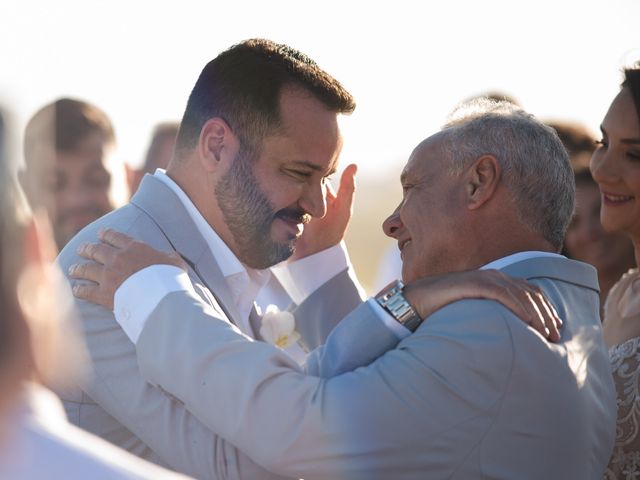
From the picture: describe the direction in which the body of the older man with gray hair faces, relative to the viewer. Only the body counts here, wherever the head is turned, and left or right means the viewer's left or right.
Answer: facing away from the viewer and to the left of the viewer

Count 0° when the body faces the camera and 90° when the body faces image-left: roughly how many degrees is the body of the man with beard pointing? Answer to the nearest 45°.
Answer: approximately 315°

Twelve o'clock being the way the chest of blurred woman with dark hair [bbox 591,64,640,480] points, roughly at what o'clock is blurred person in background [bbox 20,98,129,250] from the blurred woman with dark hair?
The blurred person in background is roughly at 2 o'clock from the blurred woman with dark hair.

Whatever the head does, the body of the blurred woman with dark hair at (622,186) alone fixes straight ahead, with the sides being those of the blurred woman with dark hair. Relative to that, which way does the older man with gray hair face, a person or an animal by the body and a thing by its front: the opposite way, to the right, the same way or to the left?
to the right

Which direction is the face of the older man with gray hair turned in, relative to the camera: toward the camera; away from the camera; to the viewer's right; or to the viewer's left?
to the viewer's left

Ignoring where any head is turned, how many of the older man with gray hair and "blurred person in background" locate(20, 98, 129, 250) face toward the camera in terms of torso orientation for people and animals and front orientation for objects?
1

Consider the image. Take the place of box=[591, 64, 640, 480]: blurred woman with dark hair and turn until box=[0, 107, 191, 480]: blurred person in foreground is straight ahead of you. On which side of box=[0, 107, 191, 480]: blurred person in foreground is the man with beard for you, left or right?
right

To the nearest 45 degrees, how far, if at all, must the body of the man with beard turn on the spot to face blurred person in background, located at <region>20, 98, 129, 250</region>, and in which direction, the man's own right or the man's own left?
approximately 135° to the man's own left

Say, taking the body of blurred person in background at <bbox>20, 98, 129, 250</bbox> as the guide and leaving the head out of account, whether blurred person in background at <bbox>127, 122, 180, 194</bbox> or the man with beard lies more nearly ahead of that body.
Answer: the man with beard

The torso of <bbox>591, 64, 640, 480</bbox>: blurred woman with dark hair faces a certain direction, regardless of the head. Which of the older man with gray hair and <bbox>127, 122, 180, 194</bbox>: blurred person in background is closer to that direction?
the older man with gray hair

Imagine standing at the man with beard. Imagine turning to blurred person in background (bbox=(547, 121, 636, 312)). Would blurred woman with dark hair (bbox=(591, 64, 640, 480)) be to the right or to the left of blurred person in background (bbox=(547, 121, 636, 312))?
right
